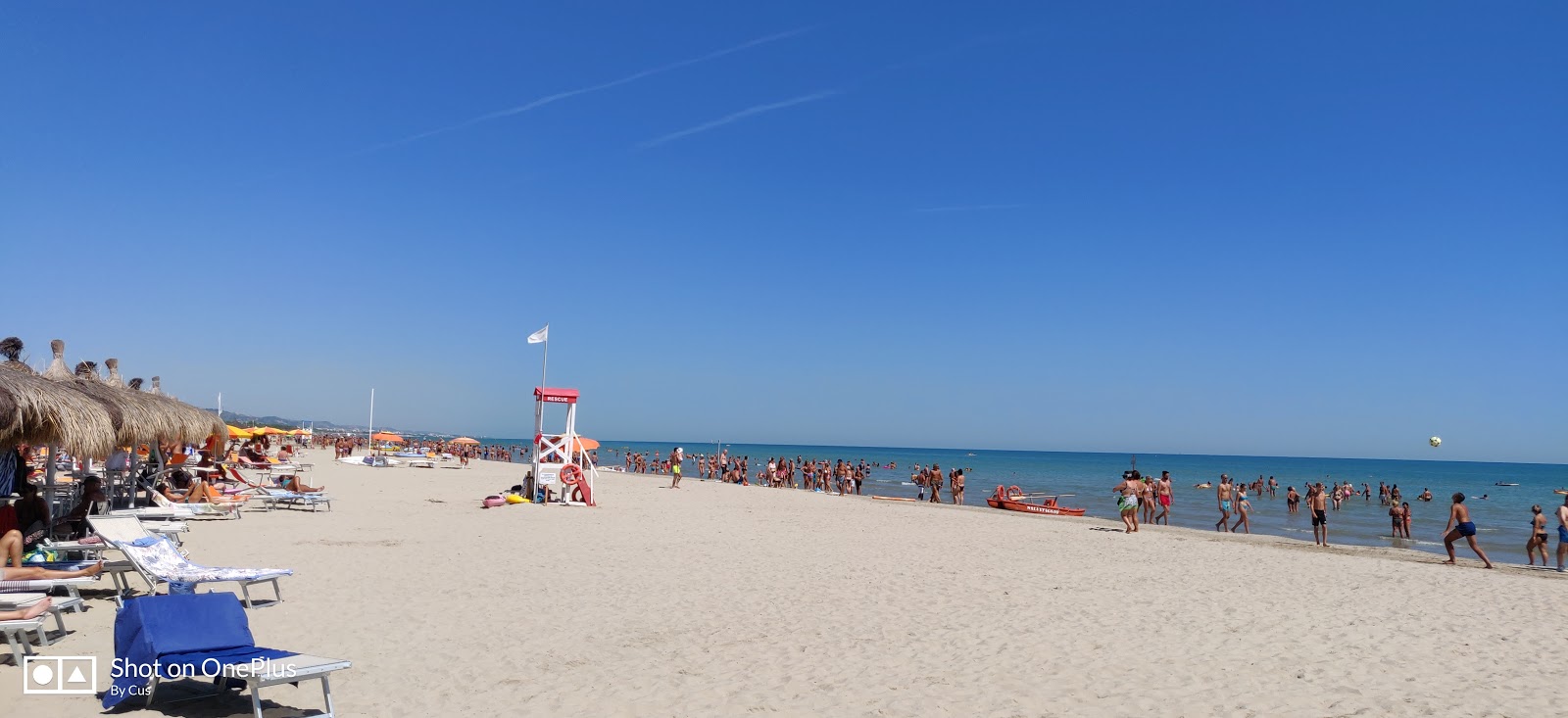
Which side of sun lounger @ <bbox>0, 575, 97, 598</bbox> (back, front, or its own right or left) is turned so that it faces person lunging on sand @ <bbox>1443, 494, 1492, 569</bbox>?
front

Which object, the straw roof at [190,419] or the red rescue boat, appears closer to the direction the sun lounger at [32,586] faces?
the red rescue boat

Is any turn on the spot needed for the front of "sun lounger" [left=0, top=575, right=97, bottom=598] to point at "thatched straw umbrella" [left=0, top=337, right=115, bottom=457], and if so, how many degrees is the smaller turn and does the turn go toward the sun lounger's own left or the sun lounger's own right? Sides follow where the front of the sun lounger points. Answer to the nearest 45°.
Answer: approximately 90° to the sun lounger's own left

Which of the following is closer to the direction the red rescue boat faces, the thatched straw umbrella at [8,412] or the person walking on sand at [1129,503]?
the person walking on sand

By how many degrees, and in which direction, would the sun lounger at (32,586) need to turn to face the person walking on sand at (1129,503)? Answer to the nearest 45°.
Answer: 0° — it already faces them

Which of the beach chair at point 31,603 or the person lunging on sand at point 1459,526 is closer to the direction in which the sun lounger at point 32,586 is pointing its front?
the person lunging on sand

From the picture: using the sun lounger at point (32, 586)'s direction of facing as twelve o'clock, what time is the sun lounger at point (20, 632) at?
the sun lounger at point (20, 632) is roughly at 3 o'clock from the sun lounger at point (32, 586).

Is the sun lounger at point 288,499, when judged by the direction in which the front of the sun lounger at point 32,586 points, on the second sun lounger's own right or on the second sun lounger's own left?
on the second sun lounger's own left

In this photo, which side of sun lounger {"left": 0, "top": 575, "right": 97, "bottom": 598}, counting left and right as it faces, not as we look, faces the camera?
right

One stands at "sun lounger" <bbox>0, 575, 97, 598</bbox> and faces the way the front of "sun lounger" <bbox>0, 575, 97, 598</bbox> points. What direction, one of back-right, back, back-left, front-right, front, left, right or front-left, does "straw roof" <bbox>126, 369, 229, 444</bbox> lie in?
left

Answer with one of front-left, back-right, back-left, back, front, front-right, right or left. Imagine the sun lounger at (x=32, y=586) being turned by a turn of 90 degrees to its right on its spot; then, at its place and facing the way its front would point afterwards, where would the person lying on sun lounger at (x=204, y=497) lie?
back
